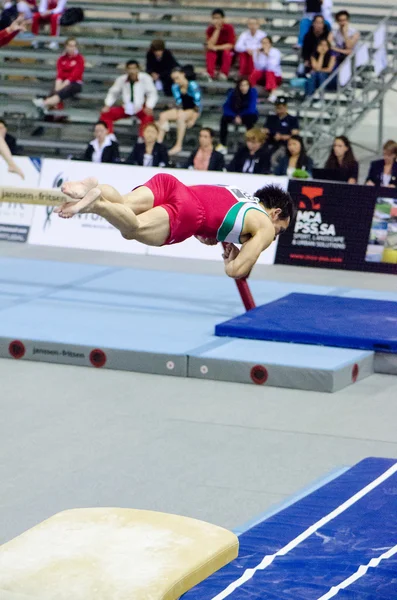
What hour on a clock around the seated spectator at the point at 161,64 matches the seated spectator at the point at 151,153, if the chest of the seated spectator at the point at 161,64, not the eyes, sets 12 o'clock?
the seated spectator at the point at 151,153 is roughly at 12 o'clock from the seated spectator at the point at 161,64.

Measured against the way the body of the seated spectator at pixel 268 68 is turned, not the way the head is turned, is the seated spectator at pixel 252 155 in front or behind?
in front

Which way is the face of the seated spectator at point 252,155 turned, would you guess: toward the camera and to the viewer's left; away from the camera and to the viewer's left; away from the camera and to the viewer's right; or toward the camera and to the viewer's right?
toward the camera and to the viewer's left

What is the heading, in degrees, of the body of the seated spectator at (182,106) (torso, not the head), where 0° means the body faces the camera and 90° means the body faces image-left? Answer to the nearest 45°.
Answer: approximately 45°

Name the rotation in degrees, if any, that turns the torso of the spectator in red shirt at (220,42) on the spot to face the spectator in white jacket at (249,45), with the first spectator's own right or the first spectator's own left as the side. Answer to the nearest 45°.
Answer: approximately 45° to the first spectator's own left

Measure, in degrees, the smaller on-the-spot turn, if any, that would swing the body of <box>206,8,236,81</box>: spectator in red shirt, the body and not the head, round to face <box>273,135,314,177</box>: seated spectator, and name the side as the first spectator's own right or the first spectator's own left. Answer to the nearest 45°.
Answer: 0° — they already face them

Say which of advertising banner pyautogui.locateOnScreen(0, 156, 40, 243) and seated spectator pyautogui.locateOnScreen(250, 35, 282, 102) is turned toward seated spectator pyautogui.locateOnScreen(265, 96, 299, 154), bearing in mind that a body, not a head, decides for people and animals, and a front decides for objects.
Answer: seated spectator pyautogui.locateOnScreen(250, 35, 282, 102)

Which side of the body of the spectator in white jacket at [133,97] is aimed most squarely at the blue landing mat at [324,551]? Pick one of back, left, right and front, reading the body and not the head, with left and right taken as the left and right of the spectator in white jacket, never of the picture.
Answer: front

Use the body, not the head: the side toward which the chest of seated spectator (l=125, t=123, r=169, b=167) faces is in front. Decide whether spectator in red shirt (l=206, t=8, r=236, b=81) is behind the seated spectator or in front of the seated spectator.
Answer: behind

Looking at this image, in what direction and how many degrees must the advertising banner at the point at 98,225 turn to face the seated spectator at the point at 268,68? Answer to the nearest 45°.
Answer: approximately 135° to its left

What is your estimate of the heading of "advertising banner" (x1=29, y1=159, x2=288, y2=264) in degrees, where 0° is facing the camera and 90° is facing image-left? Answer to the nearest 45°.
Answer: approximately 0°
